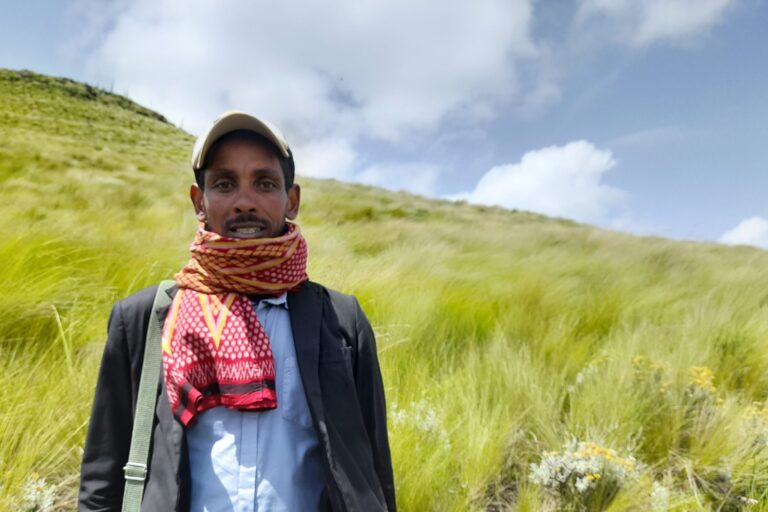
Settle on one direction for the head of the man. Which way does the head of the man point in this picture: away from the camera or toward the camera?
toward the camera

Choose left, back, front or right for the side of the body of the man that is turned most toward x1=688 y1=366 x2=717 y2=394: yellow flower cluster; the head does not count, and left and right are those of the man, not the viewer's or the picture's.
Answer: left

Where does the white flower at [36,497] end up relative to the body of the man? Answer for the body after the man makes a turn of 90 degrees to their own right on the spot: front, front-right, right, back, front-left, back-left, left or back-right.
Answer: front-right

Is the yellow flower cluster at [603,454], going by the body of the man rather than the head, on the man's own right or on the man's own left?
on the man's own left

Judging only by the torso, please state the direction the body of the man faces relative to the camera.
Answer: toward the camera
